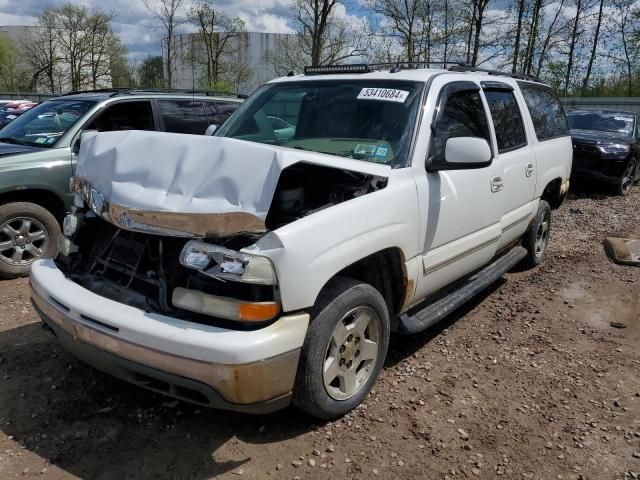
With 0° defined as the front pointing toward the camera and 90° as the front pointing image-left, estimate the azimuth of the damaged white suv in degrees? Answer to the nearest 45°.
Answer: approximately 45°

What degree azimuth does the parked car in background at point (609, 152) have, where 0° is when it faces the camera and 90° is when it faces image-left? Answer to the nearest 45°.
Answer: approximately 45°

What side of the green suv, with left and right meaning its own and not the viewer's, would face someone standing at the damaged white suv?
left

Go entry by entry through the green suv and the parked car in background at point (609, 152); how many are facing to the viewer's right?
0

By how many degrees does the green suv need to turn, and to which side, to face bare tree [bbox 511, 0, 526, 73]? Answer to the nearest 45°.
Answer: approximately 180°

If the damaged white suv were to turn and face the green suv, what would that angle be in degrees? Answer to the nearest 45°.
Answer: approximately 90° to its right

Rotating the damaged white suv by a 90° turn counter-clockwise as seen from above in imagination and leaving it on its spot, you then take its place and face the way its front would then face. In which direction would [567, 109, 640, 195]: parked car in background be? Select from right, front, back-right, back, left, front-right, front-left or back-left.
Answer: left

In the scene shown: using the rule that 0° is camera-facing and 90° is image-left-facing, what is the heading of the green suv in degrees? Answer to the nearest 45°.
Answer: approximately 45°

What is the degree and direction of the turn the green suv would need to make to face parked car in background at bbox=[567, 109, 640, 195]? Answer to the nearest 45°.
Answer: approximately 135° to its left

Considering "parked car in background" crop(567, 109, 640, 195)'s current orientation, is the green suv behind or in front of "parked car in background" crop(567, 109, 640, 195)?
in front

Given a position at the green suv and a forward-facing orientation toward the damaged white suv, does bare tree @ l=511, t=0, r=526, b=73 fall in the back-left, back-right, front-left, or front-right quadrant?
back-left

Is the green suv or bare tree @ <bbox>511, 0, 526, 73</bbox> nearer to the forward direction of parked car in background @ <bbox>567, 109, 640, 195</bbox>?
the green suv
